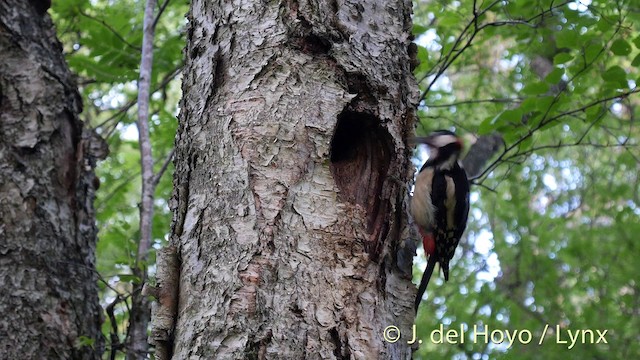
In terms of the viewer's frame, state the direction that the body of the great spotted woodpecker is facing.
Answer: to the viewer's left

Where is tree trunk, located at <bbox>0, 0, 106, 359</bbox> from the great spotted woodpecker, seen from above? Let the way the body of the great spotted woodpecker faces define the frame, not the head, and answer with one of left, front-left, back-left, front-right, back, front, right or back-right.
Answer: front-left
